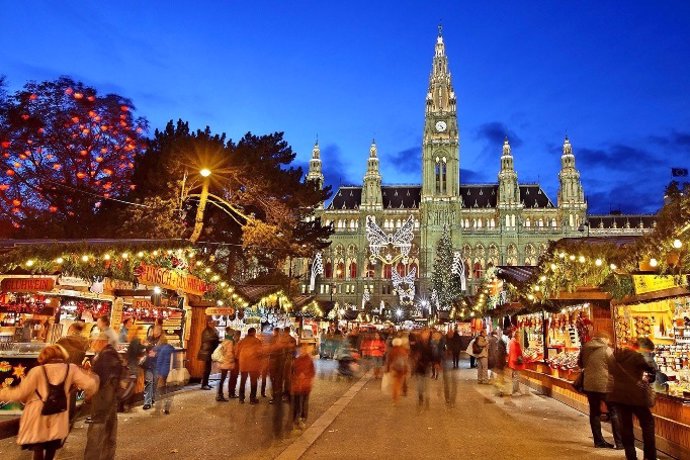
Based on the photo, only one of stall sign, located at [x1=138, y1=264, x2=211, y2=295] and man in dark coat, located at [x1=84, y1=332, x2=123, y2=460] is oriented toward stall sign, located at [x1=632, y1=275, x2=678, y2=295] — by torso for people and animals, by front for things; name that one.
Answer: stall sign, located at [x1=138, y1=264, x2=211, y2=295]

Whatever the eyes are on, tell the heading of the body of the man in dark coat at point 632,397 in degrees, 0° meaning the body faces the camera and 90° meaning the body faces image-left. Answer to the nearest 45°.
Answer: approximately 225°

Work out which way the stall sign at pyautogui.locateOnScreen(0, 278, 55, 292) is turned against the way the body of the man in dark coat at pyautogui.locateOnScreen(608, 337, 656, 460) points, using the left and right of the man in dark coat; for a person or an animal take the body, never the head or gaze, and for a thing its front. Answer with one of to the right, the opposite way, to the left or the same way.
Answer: to the right

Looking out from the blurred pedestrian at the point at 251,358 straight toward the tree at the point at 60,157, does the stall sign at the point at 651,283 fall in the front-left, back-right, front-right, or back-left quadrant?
back-right

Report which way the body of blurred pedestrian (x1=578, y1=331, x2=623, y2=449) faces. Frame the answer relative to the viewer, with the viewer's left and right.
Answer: facing away from the viewer and to the right of the viewer

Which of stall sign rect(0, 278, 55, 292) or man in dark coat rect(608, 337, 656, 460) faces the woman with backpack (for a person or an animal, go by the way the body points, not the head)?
the stall sign

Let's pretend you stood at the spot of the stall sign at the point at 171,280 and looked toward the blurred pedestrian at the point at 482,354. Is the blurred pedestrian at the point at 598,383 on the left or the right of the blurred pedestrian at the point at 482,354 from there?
right

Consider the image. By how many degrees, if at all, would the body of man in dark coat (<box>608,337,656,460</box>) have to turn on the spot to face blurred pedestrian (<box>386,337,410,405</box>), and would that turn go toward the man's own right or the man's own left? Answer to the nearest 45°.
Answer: approximately 90° to the man's own left

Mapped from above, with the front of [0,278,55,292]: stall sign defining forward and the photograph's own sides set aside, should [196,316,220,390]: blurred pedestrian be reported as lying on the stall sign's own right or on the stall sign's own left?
on the stall sign's own left
